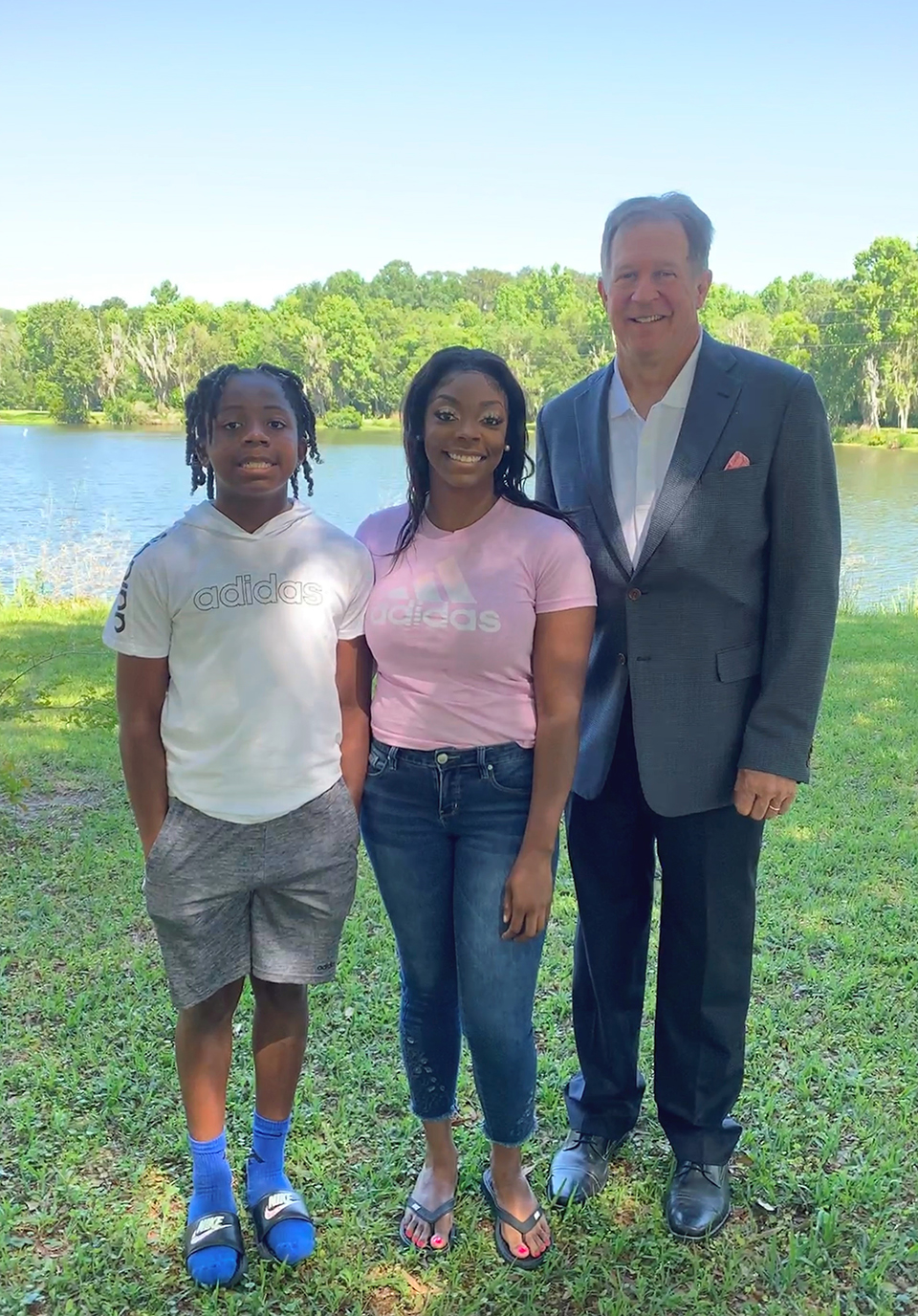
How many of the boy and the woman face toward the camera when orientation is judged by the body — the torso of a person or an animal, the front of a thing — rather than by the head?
2

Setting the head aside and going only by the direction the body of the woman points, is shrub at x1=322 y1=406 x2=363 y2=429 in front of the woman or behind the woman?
behind

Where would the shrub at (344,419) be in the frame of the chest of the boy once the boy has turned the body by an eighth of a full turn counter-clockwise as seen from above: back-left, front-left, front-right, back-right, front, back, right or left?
back-left

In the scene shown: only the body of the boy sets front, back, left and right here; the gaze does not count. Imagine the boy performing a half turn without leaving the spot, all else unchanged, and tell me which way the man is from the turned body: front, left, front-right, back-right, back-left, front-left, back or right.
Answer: right

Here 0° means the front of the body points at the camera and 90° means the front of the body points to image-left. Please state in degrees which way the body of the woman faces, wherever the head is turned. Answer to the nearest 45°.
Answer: approximately 0°
